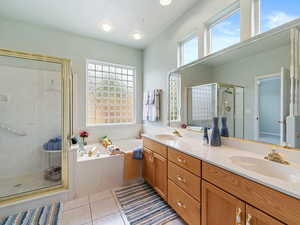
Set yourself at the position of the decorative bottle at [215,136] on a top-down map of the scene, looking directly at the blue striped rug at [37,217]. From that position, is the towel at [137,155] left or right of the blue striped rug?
right

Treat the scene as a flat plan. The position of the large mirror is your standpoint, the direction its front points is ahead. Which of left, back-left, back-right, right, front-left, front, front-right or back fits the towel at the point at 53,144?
front-right

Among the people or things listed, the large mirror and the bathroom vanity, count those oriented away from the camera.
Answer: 0

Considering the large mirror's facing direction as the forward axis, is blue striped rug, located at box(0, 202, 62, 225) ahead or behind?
ahead

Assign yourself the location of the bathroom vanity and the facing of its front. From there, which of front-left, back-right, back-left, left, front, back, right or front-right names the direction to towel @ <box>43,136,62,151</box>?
front-right

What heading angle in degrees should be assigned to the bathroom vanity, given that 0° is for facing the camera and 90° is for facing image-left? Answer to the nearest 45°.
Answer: approximately 45°

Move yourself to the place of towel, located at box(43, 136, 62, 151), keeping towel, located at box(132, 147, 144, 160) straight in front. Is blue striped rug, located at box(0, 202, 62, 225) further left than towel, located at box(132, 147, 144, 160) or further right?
right

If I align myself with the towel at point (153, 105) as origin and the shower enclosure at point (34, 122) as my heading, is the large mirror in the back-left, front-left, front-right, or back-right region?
back-left
